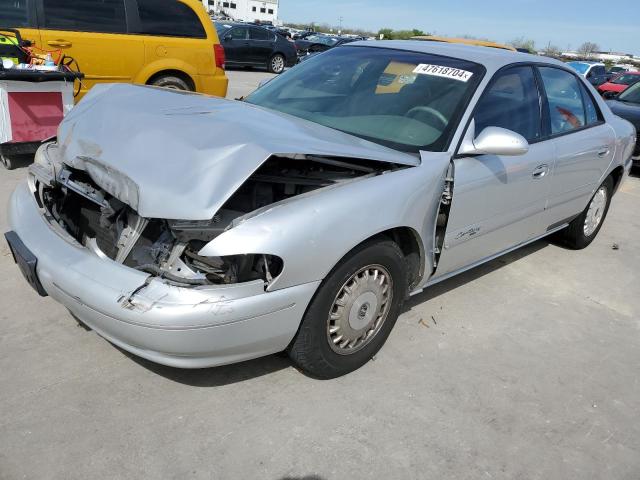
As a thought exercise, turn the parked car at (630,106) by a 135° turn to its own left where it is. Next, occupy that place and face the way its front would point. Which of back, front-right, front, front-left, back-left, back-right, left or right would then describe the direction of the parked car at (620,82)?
left

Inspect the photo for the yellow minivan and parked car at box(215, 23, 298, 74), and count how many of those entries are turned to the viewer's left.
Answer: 2

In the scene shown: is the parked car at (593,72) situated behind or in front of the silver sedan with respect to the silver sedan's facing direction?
behind

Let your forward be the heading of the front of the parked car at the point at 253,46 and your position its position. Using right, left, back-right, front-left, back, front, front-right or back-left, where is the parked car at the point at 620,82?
back

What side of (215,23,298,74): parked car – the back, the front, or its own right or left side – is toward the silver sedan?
left

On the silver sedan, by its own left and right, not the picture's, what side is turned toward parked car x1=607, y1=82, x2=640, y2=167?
back

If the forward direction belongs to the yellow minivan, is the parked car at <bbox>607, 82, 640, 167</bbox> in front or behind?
behind

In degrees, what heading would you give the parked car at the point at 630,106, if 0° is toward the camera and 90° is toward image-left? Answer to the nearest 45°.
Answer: approximately 45°

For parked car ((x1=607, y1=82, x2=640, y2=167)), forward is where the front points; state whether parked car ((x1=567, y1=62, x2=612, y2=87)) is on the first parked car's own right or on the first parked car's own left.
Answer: on the first parked car's own right

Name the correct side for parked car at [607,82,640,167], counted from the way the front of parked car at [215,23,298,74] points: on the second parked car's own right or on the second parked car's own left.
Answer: on the second parked car's own left

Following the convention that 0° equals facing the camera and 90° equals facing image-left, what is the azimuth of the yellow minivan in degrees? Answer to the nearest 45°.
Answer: approximately 90°

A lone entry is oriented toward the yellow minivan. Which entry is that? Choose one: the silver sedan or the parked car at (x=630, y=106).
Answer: the parked car

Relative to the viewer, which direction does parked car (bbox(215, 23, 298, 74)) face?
to the viewer's left
